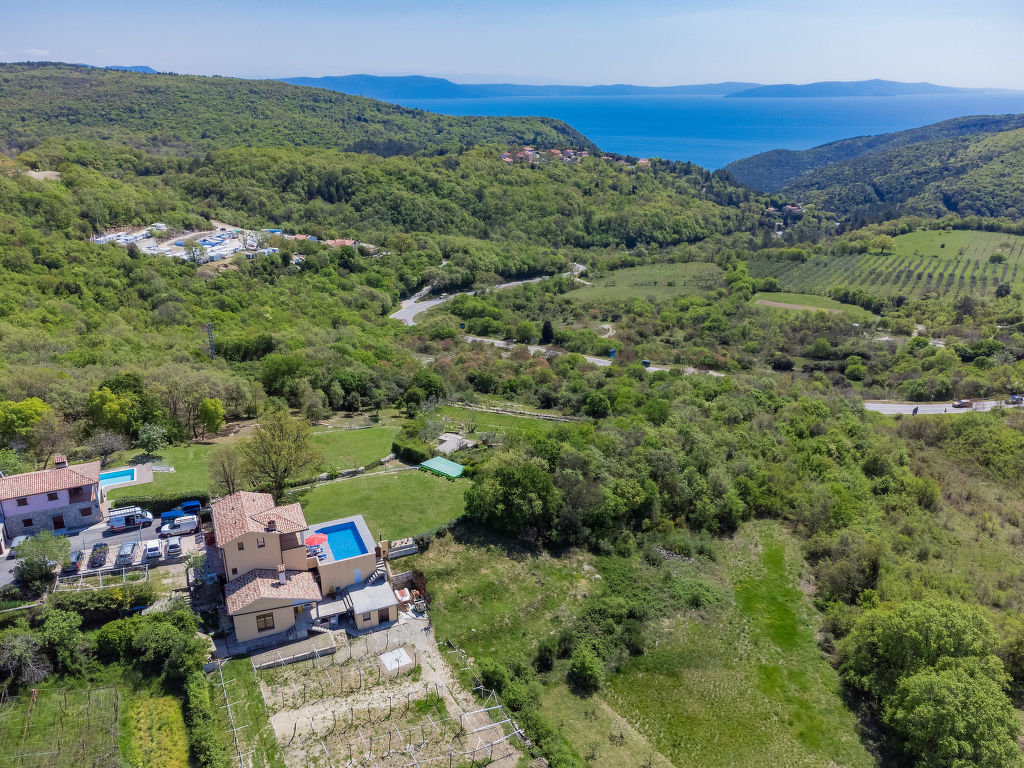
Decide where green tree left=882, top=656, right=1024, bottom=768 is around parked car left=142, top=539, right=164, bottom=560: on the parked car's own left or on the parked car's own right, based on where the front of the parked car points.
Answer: on the parked car's own right

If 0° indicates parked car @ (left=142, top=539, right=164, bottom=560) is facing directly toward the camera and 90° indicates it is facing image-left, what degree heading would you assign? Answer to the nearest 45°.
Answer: approximately 180°

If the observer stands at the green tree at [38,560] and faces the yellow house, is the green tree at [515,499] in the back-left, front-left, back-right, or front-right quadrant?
front-left

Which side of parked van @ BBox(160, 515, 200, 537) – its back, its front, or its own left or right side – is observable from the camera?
left

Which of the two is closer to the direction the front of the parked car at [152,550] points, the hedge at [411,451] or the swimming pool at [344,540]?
the swimming pool

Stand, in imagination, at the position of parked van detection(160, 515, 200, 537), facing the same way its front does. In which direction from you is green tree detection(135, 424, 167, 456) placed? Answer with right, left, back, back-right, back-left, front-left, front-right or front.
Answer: right

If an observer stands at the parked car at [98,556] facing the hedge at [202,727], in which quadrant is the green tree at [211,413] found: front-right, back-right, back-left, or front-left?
back-left

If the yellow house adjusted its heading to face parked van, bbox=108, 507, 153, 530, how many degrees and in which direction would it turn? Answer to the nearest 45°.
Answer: approximately 135° to its right
